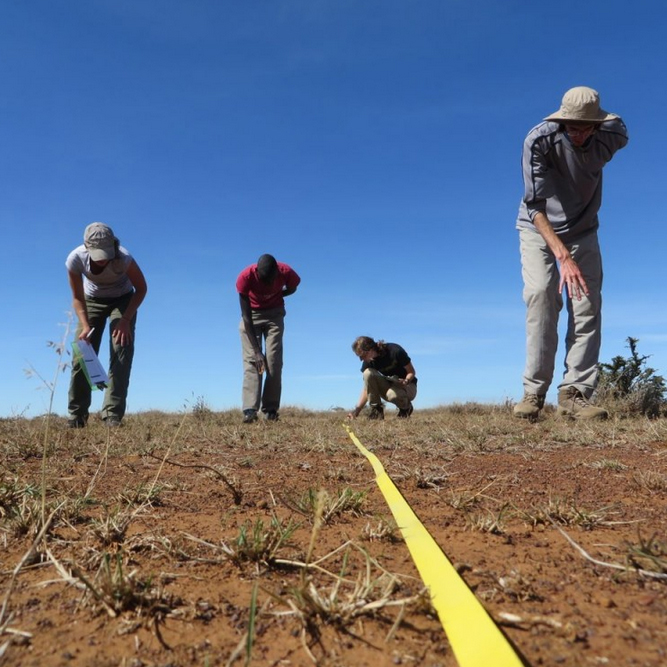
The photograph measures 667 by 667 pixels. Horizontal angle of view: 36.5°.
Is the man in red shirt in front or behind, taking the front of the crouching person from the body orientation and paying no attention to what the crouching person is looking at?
in front

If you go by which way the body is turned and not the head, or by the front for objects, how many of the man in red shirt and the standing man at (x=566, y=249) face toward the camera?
2

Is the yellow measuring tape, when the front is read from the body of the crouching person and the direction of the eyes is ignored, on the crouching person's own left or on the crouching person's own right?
on the crouching person's own left

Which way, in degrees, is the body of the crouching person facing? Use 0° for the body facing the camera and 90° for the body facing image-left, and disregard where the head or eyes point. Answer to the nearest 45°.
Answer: approximately 45°

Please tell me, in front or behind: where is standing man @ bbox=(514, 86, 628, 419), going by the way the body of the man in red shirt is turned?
in front

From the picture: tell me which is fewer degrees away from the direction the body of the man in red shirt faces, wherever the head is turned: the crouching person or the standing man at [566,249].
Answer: the standing man

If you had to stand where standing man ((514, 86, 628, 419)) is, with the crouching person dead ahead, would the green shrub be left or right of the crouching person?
right

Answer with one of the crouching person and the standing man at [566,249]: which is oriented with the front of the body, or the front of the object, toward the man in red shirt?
the crouching person

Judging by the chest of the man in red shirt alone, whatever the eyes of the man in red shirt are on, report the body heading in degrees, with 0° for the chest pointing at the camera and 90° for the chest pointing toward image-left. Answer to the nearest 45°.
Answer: approximately 0°

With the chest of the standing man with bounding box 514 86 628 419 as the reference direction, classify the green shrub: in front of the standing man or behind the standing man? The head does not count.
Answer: behind
